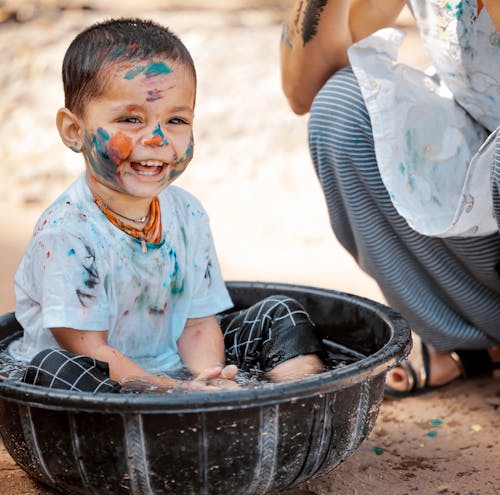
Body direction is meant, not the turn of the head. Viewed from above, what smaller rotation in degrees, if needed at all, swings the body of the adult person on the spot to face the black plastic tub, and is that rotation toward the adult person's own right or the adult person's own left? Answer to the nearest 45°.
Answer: approximately 45° to the adult person's own left

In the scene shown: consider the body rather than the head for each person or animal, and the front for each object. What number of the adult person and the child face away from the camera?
0

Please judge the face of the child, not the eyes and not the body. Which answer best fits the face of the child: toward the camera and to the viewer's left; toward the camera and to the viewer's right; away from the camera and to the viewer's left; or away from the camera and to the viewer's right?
toward the camera and to the viewer's right

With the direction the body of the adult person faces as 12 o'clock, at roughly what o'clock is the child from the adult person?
The child is roughly at 12 o'clock from the adult person.

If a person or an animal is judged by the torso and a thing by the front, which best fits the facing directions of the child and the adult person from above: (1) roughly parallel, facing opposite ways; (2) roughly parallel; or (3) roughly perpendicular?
roughly perpendicular

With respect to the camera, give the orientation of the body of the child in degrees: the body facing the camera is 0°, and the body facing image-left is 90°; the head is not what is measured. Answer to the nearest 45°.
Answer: approximately 315°

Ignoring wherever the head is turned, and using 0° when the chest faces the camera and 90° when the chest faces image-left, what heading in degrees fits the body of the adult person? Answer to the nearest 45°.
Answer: approximately 45°
